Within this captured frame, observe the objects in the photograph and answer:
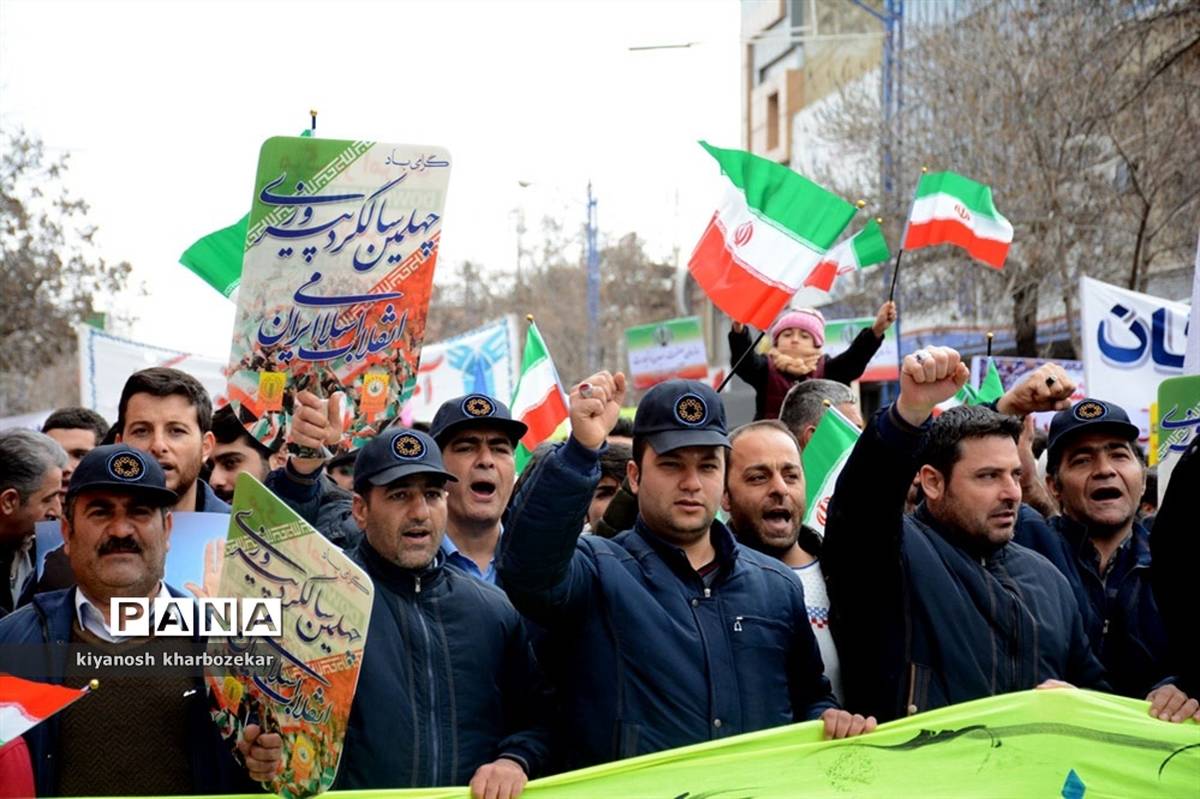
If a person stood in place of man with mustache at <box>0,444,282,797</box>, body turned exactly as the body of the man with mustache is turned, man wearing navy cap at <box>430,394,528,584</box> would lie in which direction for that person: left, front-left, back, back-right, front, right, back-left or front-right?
back-left

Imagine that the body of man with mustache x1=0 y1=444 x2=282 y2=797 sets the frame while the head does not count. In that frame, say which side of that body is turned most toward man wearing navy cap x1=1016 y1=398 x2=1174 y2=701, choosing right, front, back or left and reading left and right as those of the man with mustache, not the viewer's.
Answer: left

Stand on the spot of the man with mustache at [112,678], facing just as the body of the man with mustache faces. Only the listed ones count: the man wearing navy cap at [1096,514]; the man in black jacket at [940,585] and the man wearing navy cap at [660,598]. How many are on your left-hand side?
3

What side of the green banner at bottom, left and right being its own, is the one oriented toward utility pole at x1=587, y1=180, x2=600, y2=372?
back

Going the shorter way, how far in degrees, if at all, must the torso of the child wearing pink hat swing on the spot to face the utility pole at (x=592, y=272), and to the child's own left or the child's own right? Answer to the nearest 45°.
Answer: approximately 180°

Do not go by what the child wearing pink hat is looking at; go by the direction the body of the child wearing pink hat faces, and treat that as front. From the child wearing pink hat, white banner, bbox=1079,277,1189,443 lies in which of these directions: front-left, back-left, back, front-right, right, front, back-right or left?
back-left

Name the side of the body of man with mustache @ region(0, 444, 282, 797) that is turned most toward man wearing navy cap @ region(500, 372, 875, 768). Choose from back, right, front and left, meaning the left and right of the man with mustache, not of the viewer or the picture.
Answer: left
